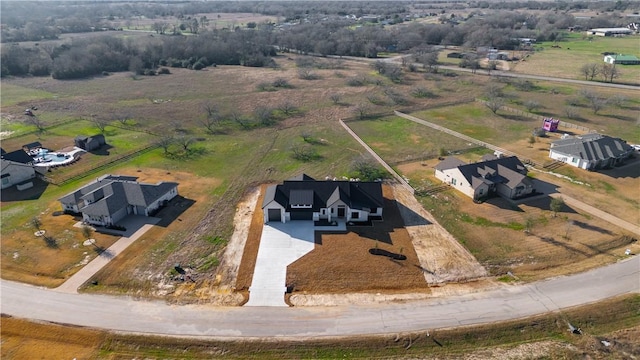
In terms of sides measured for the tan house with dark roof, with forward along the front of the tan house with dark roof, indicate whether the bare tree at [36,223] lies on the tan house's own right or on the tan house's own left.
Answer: on the tan house's own right

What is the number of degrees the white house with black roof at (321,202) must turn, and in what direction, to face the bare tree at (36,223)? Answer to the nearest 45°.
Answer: approximately 90° to its right

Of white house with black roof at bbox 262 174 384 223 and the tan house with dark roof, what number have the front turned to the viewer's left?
0

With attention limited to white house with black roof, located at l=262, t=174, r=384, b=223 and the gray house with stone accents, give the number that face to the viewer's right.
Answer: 0

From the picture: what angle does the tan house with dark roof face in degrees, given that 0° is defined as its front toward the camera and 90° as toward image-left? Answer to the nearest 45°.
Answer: approximately 315°

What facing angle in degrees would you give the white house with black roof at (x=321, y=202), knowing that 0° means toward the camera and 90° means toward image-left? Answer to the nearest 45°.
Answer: approximately 0°

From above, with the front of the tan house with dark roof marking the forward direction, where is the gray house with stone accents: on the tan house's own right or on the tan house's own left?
on the tan house's own right

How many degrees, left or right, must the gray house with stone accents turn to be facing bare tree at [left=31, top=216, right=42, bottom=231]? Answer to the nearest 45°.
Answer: approximately 45° to its right

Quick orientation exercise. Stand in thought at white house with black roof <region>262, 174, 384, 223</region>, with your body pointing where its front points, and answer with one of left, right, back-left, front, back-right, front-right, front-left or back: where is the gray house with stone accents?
right

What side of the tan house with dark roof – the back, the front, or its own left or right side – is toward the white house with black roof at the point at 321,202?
right

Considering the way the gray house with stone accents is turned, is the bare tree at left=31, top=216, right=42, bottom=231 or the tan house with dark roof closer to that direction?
the bare tree

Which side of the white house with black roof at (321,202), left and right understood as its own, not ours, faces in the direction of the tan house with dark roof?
left
